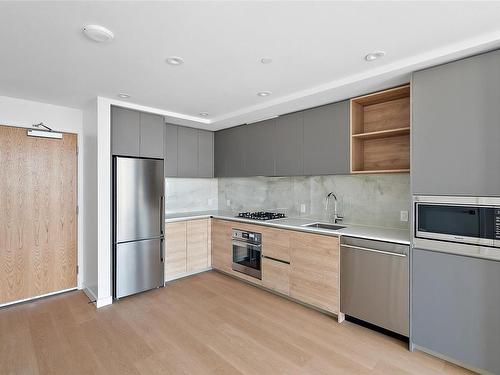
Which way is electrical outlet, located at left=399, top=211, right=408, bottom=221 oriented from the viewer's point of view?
toward the camera

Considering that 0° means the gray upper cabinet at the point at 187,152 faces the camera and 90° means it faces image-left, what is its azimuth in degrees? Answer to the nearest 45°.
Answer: approximately 315°

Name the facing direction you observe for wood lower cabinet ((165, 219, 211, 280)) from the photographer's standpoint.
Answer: facing the viewer and to the right of the viewer

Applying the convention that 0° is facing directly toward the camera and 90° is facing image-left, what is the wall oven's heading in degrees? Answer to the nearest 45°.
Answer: approximately 45°

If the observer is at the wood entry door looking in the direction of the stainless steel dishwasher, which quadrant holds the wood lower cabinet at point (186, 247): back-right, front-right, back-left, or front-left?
front-left

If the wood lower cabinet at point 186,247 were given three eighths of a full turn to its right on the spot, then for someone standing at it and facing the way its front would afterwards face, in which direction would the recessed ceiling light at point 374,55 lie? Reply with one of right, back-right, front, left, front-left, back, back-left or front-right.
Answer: back-left

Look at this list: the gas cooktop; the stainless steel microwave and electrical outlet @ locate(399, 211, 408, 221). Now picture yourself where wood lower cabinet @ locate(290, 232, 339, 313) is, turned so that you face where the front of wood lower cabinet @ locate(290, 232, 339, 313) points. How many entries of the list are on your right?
1

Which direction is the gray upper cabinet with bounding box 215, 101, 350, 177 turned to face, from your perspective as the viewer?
facing the viewer and to the left of the viewer

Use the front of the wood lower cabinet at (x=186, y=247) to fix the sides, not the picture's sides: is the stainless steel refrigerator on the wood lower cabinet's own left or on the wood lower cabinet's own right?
on the wood lower cabinet's own right

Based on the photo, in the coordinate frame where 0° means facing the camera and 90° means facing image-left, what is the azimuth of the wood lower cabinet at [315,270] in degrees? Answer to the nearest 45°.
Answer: approximately 45°
